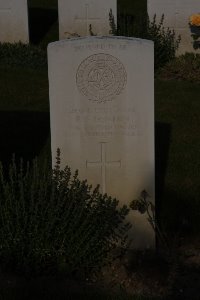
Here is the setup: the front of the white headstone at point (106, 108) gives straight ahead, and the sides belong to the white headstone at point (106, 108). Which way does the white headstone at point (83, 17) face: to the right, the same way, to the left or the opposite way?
the same way

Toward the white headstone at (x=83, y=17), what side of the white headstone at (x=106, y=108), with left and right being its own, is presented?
back

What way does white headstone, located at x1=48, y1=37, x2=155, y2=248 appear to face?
toward the camera

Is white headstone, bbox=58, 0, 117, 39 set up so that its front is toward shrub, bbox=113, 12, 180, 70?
no

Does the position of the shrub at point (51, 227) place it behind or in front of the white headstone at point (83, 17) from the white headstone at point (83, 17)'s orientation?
in front

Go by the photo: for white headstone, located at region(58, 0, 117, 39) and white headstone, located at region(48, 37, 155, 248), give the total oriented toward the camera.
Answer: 2

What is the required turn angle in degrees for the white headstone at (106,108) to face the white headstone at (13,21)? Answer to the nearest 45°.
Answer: approximately 180°

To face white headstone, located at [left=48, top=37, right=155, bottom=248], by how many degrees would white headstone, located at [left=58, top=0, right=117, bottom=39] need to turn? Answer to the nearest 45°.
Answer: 0° — it already faces it

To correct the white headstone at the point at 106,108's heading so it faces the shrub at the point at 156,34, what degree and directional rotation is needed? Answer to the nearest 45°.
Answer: approximately 180°

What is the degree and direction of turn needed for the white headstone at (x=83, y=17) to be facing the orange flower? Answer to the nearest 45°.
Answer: approximately 90° to its left

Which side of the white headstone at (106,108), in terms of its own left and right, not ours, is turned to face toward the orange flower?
back

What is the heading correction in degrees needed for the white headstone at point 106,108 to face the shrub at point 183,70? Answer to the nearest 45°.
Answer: approximately 180°

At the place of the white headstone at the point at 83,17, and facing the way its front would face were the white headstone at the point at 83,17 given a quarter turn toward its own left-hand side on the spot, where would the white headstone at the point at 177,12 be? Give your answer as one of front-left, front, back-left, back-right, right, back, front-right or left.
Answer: front

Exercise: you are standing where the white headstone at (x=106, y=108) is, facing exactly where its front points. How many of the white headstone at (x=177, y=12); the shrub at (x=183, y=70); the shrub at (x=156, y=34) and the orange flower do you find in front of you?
0

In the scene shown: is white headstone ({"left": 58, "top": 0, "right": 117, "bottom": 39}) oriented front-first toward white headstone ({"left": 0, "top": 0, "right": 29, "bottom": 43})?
no

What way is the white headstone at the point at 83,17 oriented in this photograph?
toward the camera

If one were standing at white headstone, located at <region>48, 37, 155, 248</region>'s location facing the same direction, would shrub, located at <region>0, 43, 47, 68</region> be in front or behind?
behind
